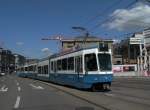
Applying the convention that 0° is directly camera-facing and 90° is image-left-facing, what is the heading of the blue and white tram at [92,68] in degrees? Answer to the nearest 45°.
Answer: approximately 315°
